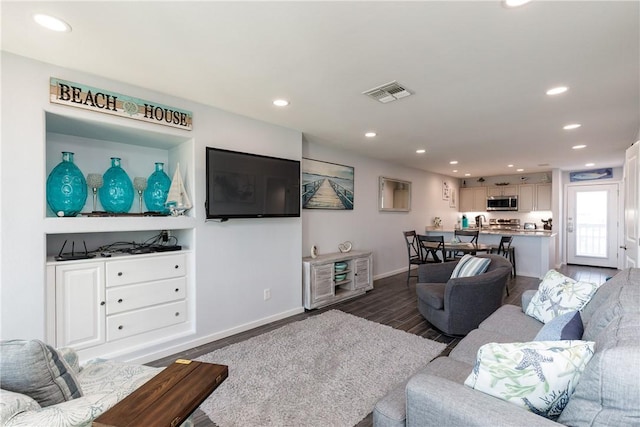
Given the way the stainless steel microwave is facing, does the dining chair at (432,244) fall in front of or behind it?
in front

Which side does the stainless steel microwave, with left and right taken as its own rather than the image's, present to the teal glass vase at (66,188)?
front

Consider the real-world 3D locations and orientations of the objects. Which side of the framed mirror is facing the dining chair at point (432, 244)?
front

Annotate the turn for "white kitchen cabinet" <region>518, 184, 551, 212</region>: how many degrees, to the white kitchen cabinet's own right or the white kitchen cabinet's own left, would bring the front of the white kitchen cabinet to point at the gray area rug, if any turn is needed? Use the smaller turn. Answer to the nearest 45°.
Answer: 0° — it already faces it

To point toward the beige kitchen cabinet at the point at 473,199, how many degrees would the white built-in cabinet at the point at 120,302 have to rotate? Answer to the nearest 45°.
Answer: approximately 45° to its left

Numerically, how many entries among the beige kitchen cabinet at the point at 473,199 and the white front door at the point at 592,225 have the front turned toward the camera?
2

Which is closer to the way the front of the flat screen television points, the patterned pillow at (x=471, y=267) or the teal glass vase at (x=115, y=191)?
the patterned pillow

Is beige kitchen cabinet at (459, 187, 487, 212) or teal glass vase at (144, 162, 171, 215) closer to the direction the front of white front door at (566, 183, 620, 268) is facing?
the teal glass vase

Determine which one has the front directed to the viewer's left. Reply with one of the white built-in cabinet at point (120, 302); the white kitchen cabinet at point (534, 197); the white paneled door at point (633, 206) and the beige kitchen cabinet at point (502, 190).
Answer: the white paneled door

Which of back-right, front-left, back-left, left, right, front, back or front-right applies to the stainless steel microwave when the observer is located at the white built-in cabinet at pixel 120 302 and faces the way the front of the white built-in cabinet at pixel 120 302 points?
front-left

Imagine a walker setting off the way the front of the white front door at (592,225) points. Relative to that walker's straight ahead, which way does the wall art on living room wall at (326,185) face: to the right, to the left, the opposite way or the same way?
to the left

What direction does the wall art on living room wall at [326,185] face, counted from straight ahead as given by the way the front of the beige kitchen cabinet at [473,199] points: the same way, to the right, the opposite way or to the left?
to the left

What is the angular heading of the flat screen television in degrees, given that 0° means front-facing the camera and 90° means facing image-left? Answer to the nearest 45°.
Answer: approximately 315°

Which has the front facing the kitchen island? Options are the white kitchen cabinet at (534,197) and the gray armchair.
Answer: the white kitchen cabinet

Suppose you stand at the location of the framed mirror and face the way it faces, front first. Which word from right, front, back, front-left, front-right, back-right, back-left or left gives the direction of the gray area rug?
front-right
